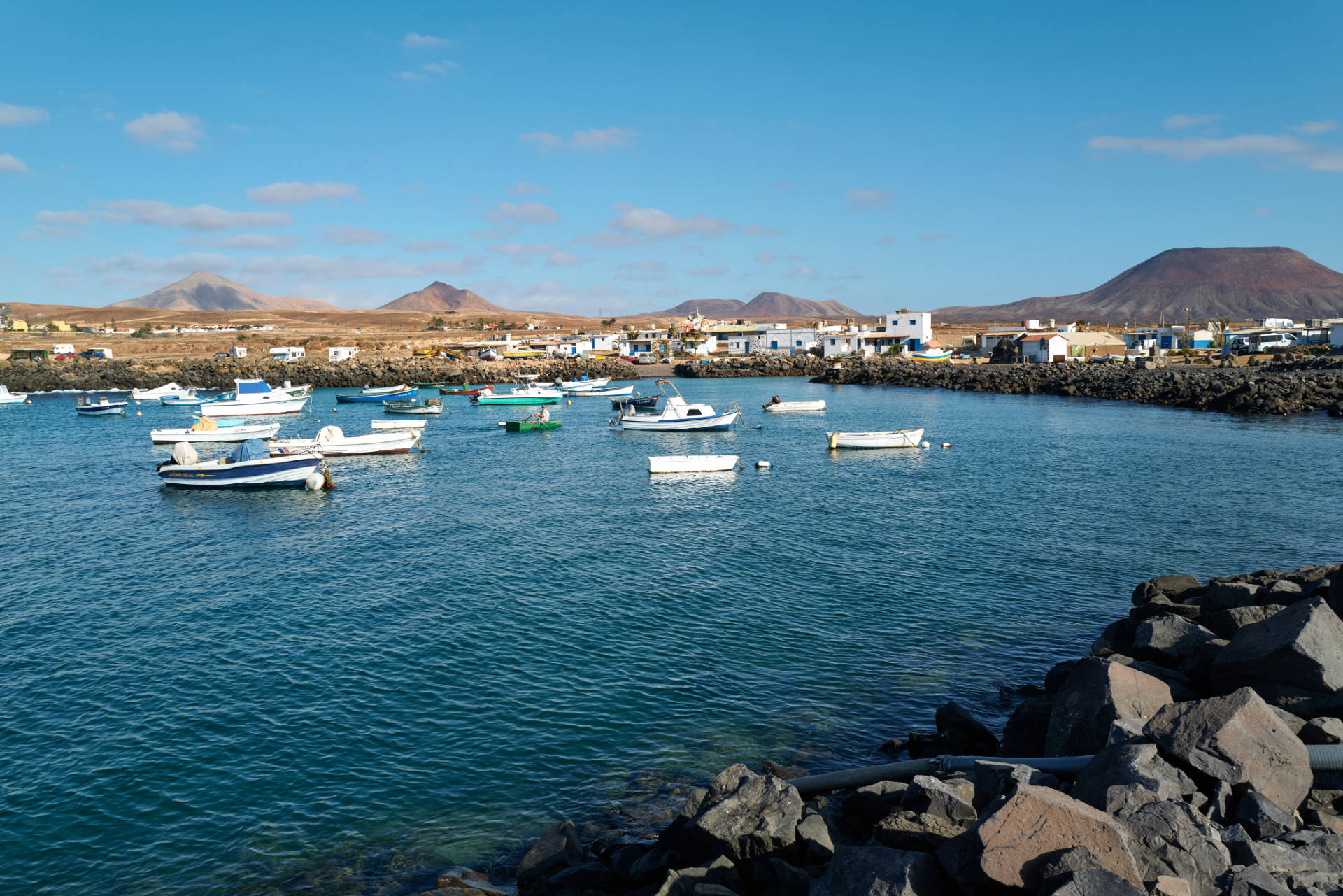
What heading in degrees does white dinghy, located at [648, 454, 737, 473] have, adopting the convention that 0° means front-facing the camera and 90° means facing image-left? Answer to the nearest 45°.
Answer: approximately 270°

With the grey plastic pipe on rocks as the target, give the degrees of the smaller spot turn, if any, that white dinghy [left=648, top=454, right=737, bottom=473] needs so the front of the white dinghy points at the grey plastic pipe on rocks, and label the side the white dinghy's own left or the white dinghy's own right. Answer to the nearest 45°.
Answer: approximately 90° to the white dinghy's own right

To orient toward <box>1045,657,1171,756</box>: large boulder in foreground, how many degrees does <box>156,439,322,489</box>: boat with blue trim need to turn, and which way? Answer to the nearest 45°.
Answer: approximately 90° to its right

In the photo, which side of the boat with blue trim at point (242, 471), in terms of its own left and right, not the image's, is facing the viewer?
right

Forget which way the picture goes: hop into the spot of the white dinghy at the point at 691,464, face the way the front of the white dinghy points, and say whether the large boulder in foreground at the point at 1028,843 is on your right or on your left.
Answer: on your right

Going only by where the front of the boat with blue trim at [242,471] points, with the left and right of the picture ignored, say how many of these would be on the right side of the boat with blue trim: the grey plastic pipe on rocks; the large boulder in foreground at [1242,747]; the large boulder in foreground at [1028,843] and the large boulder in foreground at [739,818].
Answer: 4

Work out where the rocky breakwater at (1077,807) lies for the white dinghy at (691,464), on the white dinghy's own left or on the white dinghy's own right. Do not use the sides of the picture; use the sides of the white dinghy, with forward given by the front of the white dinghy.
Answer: on the white dinghy's own right

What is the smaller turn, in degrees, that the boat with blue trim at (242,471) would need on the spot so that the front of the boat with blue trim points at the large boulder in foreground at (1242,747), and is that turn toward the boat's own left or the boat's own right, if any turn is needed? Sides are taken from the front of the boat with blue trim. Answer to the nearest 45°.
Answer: approximately 90° to the boat's own right

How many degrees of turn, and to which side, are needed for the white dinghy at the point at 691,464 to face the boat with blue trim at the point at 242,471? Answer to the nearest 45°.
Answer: approximately 180°

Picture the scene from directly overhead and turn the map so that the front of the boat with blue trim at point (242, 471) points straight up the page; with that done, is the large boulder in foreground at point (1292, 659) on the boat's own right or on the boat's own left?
on the boat's own right

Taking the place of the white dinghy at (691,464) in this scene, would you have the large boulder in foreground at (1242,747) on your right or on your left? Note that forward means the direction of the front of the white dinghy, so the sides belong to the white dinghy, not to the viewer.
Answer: on your right

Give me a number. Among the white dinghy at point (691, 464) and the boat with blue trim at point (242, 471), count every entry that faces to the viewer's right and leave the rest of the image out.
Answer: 2

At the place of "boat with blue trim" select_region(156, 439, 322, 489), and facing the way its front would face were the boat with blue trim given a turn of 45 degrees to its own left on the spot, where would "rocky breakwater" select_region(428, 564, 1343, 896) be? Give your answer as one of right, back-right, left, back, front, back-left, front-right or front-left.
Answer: back-right
